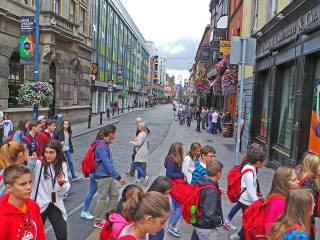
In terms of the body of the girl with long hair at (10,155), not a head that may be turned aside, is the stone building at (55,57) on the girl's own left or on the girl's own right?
on the girl's own left

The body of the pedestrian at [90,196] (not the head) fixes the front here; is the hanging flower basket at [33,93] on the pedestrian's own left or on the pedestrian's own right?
on the pedestrian's own left

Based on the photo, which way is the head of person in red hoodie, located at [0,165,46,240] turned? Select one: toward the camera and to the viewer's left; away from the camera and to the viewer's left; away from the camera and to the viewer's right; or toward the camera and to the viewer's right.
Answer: toward the camera and to the viewer's right

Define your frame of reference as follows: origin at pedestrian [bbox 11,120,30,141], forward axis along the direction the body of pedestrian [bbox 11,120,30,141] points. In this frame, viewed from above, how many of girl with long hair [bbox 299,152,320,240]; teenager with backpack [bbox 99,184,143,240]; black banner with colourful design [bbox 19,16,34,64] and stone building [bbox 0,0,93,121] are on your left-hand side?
2

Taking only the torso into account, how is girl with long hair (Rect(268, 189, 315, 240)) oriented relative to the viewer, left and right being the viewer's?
facing away from the viewer and to the right of the viewer
